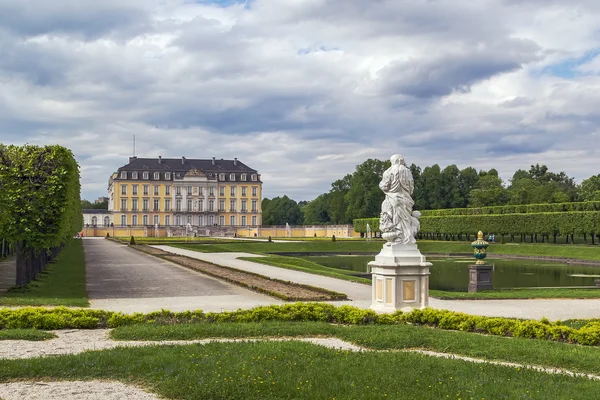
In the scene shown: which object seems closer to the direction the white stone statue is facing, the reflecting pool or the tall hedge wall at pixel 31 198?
the tall hedge wall

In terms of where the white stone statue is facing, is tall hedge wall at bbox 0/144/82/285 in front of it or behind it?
in front

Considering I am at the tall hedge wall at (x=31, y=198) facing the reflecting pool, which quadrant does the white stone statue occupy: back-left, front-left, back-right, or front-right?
front-right
